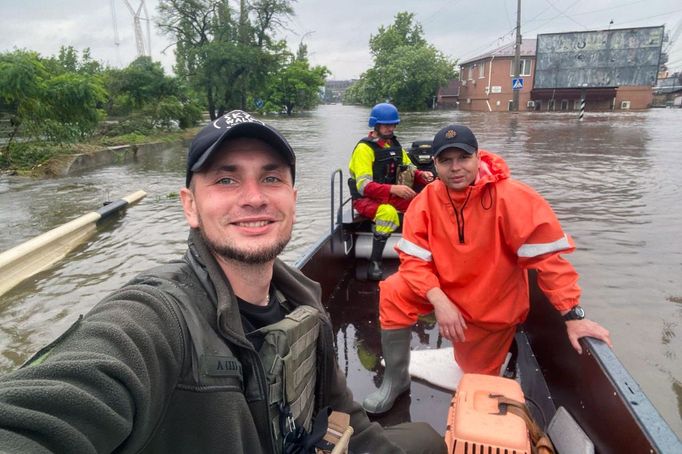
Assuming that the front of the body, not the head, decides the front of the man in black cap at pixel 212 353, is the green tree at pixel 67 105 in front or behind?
behind

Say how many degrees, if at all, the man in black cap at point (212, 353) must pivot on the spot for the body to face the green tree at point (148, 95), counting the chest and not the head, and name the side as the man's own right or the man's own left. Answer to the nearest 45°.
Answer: approximately 135° to the man's own left

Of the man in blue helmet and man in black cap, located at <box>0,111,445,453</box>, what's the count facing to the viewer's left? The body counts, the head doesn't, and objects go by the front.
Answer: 0

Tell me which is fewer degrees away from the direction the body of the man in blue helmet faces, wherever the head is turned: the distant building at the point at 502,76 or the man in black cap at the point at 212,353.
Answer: the man in black cap

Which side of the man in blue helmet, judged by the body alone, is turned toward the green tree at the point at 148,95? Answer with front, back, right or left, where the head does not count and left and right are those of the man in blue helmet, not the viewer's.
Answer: back

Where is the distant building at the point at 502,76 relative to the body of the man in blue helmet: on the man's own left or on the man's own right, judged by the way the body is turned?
on the man's own left

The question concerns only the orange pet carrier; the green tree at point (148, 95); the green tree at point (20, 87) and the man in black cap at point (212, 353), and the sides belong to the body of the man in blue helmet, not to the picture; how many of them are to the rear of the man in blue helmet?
2

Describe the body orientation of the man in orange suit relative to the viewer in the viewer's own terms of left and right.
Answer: facing the viewer and to the left of the viewer

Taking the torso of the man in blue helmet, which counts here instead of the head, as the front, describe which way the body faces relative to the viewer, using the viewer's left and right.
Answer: facing the viewer and to the right of the viewer

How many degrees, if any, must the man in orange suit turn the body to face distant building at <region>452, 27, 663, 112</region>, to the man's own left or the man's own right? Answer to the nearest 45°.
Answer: approximately 135° to the man's own right

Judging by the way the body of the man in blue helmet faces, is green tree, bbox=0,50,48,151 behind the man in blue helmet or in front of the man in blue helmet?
behind

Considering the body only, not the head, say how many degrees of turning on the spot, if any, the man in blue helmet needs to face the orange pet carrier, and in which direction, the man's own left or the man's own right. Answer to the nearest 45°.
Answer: approximately 45° to the man's own right
